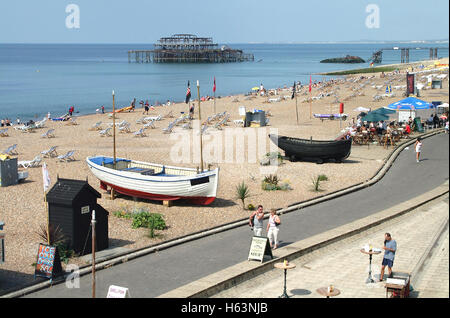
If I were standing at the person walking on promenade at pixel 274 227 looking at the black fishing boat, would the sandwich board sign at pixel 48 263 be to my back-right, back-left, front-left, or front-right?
back-left

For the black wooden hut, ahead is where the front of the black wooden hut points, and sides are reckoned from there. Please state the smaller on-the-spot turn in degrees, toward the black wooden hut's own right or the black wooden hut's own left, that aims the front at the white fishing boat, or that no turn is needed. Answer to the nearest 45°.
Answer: approximately 90° to the black wooden hut's own left

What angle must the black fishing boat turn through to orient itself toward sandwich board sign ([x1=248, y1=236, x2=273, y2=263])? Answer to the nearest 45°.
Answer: approximately 90° to its left

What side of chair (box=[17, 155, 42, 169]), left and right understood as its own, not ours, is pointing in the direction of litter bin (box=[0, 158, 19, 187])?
left

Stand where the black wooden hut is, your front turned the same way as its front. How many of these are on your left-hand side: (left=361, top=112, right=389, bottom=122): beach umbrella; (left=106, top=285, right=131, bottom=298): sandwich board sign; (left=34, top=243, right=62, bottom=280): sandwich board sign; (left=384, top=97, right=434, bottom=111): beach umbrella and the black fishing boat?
3

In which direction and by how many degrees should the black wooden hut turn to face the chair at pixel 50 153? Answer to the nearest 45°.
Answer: approximately 135° to its left

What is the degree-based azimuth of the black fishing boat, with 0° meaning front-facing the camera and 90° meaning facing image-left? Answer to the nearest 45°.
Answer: approximately 90°

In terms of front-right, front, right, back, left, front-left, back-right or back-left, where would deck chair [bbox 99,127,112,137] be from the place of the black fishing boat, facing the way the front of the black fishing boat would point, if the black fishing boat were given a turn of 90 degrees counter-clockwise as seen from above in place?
back-right

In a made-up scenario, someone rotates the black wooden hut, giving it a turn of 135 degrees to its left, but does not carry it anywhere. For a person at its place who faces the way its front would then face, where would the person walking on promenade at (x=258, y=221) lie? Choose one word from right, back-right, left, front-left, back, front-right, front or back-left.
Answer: right
